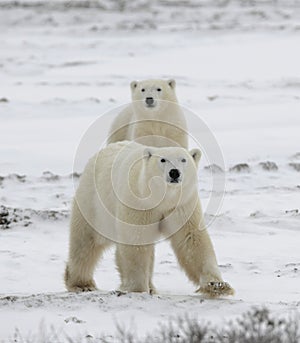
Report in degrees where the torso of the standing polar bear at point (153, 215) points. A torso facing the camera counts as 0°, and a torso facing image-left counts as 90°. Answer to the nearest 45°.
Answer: approximately 315°

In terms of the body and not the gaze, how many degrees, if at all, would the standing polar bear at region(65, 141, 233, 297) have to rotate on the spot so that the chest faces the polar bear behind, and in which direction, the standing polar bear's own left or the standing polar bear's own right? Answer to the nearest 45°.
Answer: approximately 135° to the standing polar bear's own left

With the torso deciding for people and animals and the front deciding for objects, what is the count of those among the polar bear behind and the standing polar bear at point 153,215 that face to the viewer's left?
0

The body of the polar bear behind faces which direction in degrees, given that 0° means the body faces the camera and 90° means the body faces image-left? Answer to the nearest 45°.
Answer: approximately 0°

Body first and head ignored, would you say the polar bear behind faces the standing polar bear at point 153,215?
yes
